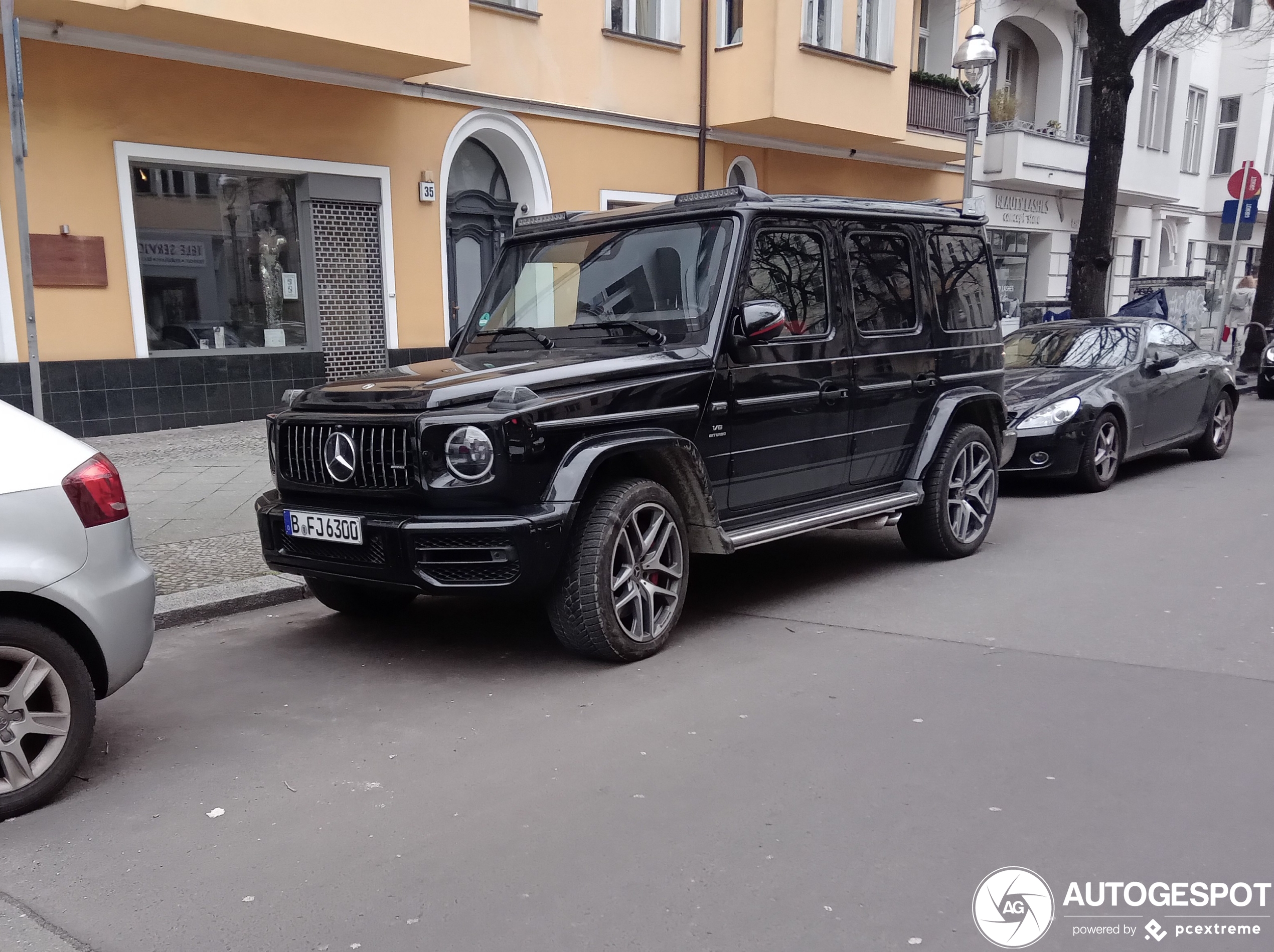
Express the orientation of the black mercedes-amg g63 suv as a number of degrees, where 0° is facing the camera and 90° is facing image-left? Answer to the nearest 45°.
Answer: approximately 45°

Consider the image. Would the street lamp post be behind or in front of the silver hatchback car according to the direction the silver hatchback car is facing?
behind

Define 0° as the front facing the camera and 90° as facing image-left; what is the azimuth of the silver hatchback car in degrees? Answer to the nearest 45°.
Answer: approximately 90°

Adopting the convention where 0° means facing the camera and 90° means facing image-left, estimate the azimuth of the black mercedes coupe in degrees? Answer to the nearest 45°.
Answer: approximately 45°

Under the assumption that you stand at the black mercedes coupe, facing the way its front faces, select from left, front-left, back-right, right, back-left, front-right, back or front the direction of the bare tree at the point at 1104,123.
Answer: back-right

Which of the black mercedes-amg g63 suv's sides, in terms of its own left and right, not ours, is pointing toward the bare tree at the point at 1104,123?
back

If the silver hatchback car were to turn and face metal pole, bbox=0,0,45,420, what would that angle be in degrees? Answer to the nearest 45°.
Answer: approximately 90° to its right

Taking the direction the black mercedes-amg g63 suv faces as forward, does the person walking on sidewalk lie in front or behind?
behind

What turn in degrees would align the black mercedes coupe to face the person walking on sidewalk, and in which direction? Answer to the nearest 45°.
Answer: approximately 135° to its right

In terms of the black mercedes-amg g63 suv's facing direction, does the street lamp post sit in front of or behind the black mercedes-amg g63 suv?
behind

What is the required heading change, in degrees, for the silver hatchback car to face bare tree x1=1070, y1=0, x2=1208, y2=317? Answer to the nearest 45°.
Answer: approximately 135° to its right

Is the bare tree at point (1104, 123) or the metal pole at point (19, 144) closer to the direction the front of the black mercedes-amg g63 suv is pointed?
the metal pole
